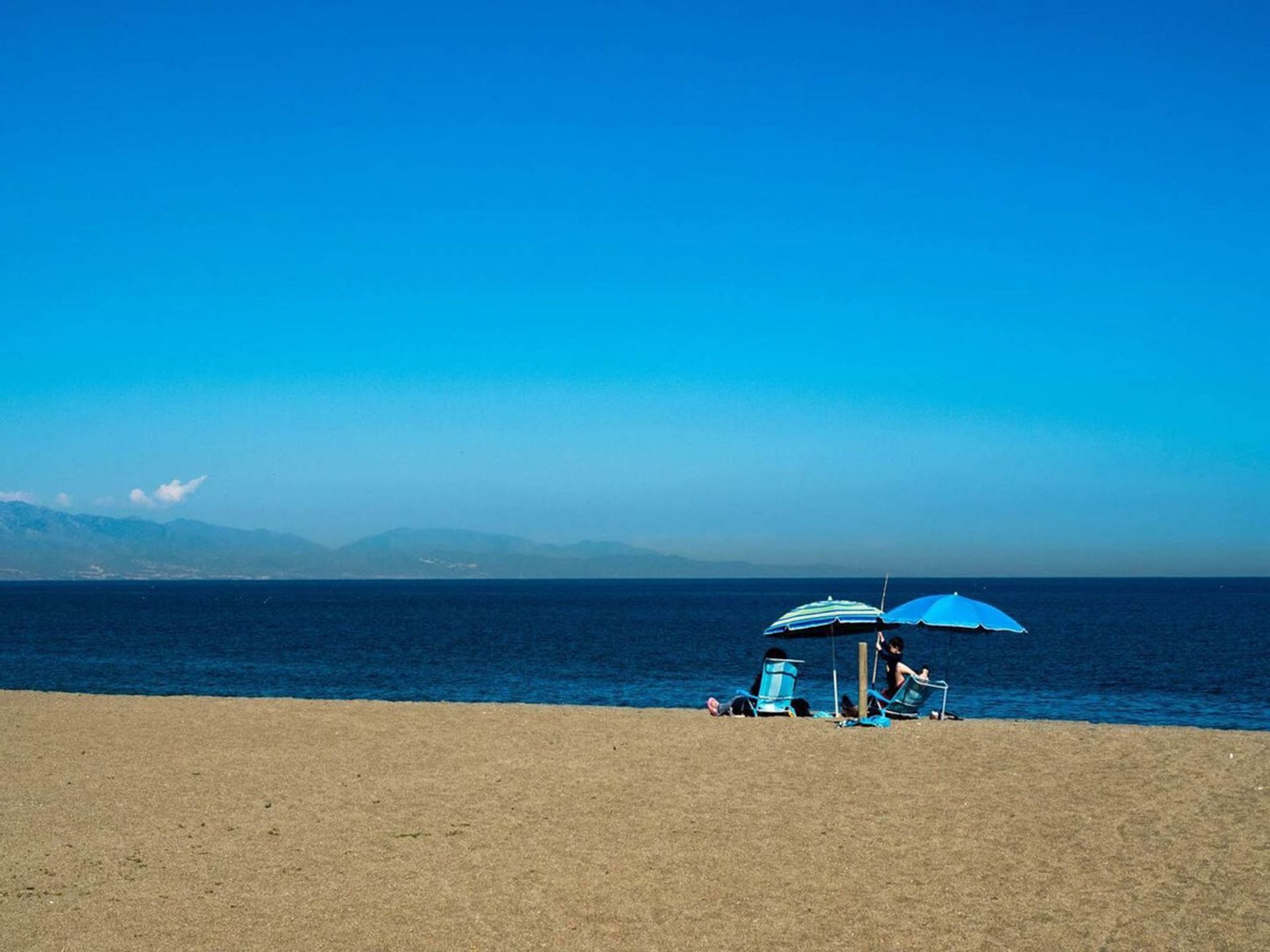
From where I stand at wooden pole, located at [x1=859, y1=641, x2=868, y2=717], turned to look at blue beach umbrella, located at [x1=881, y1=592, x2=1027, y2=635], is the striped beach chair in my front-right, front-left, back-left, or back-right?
back-left

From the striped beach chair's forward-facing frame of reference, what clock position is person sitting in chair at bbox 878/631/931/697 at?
The person sitting in chair is roughly at 4 o'clock from the striped beach chair.

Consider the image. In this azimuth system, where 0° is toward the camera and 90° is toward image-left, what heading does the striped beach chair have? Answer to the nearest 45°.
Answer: approximately 135°

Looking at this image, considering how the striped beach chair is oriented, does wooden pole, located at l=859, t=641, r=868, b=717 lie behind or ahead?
behind

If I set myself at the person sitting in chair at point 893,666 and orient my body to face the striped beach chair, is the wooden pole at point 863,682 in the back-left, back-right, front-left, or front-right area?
front-left
